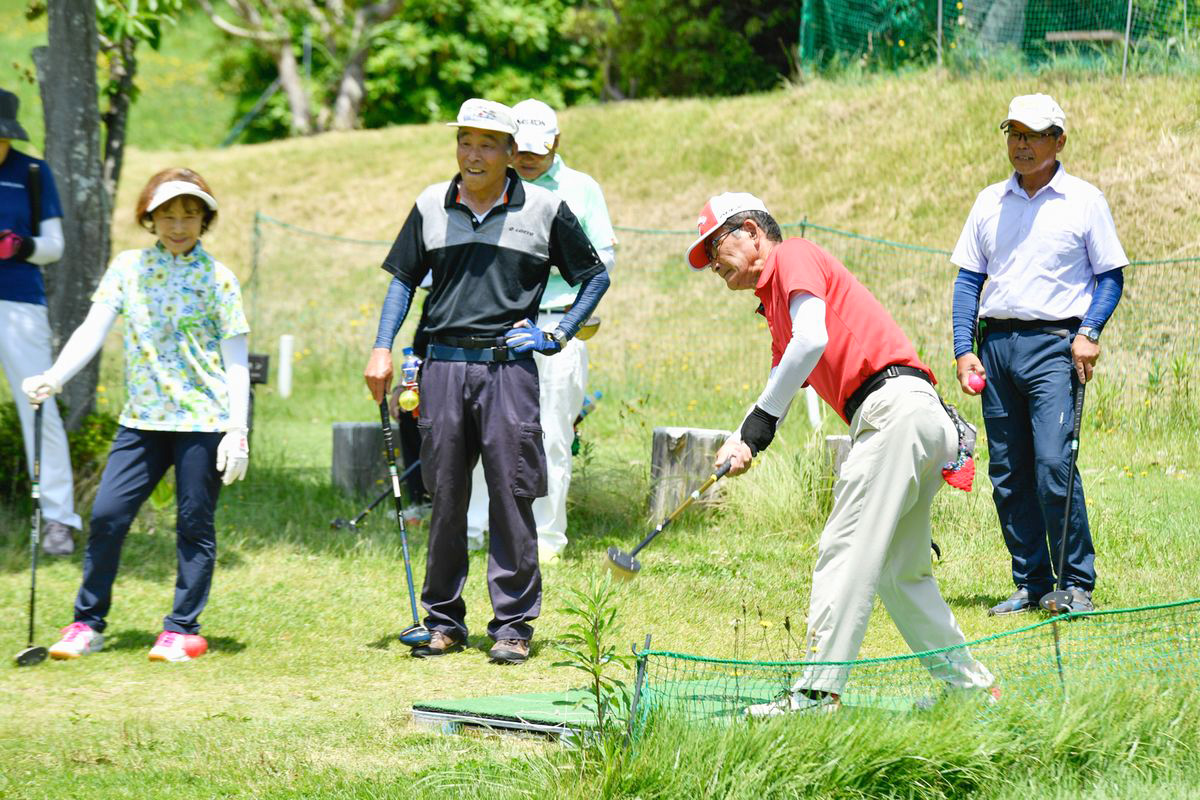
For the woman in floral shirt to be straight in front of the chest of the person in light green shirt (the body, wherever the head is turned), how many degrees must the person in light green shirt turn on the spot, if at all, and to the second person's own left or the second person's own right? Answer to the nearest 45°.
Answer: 0° — they already face them

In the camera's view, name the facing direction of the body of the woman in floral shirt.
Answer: toward the camera

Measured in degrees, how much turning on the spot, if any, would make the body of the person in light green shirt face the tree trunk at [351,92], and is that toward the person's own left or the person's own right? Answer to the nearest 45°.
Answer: approximately 135° to the person's own right

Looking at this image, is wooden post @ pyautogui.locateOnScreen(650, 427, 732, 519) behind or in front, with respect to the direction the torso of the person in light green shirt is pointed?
behind

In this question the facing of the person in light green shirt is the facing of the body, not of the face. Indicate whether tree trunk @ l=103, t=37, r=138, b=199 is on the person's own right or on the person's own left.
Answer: on the person's own right

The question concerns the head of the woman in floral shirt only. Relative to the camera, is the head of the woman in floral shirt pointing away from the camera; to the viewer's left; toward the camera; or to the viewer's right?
toward the camera

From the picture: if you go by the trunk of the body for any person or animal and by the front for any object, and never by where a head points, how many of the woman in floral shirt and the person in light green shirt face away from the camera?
0

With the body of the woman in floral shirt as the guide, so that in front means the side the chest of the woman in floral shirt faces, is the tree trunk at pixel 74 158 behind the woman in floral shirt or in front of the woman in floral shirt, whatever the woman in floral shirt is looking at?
behind

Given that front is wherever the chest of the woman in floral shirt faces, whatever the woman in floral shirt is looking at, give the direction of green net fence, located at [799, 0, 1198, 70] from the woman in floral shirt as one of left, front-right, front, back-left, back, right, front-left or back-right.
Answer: back-left

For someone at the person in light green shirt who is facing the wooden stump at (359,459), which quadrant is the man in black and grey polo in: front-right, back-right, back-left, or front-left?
back-left

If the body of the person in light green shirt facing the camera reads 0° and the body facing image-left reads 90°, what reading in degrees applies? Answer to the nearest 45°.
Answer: approximately 45°

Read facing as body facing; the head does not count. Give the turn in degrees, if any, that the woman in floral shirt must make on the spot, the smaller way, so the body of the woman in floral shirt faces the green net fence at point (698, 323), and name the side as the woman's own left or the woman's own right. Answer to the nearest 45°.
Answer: approximately 135° to the woman's own left

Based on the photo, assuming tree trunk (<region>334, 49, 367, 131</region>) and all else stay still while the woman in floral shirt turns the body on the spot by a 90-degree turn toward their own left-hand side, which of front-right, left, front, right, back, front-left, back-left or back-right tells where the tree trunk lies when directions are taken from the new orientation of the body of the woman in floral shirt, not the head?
left

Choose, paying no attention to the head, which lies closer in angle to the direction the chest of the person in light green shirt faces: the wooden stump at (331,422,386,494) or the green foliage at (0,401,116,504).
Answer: the green foliage

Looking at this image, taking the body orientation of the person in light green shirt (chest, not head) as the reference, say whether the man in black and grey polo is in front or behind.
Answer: in front
